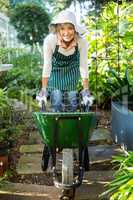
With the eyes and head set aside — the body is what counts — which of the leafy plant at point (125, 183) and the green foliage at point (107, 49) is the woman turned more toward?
the leafy plant

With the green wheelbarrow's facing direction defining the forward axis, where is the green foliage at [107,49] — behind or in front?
behind

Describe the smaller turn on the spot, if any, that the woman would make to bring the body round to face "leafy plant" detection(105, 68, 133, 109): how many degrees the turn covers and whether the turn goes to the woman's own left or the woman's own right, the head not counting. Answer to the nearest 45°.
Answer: approximately 135° to the woman's own left

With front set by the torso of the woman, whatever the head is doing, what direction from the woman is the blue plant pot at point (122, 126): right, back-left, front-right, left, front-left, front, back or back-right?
back-left

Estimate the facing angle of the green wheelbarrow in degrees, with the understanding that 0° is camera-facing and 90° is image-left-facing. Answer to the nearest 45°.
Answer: approximately 0°

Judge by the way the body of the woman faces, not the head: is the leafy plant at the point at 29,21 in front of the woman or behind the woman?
behind

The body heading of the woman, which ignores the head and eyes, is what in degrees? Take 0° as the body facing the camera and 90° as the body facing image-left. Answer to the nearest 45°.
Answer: approximately 0°

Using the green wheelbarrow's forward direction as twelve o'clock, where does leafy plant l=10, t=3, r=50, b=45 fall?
The leafy plant is roughly at 6 o'clock from the green wheelbarrow.
